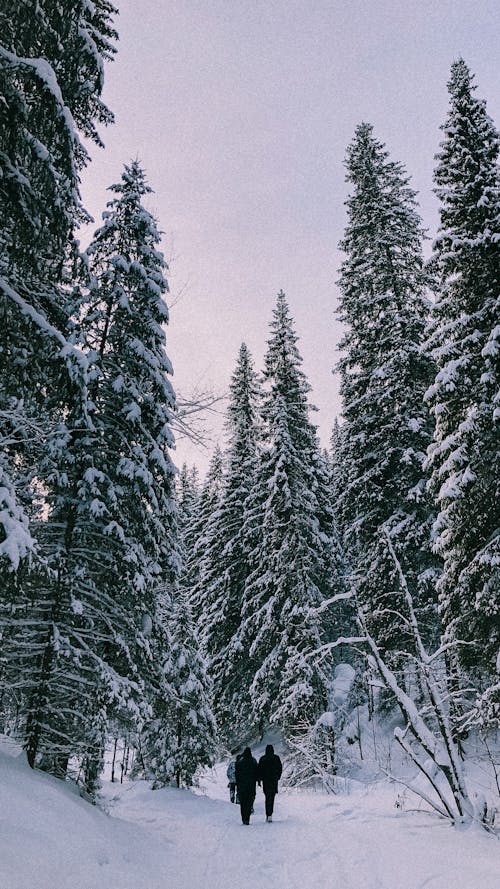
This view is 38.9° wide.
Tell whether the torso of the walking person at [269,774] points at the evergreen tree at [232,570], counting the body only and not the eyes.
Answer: yes

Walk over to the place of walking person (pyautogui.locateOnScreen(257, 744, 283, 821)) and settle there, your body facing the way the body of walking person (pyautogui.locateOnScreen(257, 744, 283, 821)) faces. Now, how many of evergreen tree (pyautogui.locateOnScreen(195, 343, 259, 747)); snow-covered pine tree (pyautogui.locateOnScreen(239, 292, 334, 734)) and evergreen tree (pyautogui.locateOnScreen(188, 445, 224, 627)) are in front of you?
3

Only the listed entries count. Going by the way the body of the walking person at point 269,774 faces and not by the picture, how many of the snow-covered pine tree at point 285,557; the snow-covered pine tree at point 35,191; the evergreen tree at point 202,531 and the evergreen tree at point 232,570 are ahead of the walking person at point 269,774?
3

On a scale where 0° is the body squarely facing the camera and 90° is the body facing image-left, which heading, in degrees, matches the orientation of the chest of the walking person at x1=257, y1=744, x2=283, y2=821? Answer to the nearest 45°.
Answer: approximately 180°

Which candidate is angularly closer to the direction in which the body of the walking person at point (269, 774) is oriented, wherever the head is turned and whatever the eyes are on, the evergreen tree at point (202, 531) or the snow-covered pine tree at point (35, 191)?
the evergreen tree
